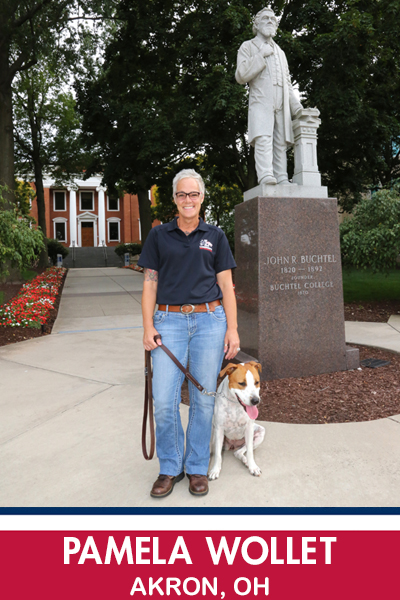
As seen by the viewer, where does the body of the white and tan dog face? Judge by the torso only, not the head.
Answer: toward the camera

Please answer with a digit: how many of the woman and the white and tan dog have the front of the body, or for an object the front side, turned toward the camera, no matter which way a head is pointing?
2

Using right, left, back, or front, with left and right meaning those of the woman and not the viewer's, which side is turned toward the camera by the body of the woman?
front

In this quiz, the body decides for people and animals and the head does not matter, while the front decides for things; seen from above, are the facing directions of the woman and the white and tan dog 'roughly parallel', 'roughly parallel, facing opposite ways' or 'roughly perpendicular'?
roughly parallel

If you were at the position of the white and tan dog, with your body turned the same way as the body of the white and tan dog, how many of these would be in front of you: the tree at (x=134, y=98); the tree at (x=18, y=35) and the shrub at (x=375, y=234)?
0

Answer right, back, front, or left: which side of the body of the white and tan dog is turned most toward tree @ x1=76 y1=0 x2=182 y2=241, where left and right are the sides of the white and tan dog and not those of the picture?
back

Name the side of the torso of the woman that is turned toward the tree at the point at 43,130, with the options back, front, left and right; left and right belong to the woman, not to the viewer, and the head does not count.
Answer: back

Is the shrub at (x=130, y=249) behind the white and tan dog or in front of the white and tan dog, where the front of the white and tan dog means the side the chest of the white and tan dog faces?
behind

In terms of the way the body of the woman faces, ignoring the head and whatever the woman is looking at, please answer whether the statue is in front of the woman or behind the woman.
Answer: behind

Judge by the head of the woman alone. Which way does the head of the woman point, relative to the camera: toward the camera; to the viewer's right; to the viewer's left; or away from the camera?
toward the camera

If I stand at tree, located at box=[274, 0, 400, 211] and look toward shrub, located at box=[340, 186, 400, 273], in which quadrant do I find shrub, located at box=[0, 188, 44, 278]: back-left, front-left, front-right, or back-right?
front-right

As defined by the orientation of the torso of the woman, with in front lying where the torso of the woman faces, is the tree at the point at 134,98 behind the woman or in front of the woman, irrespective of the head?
behind
